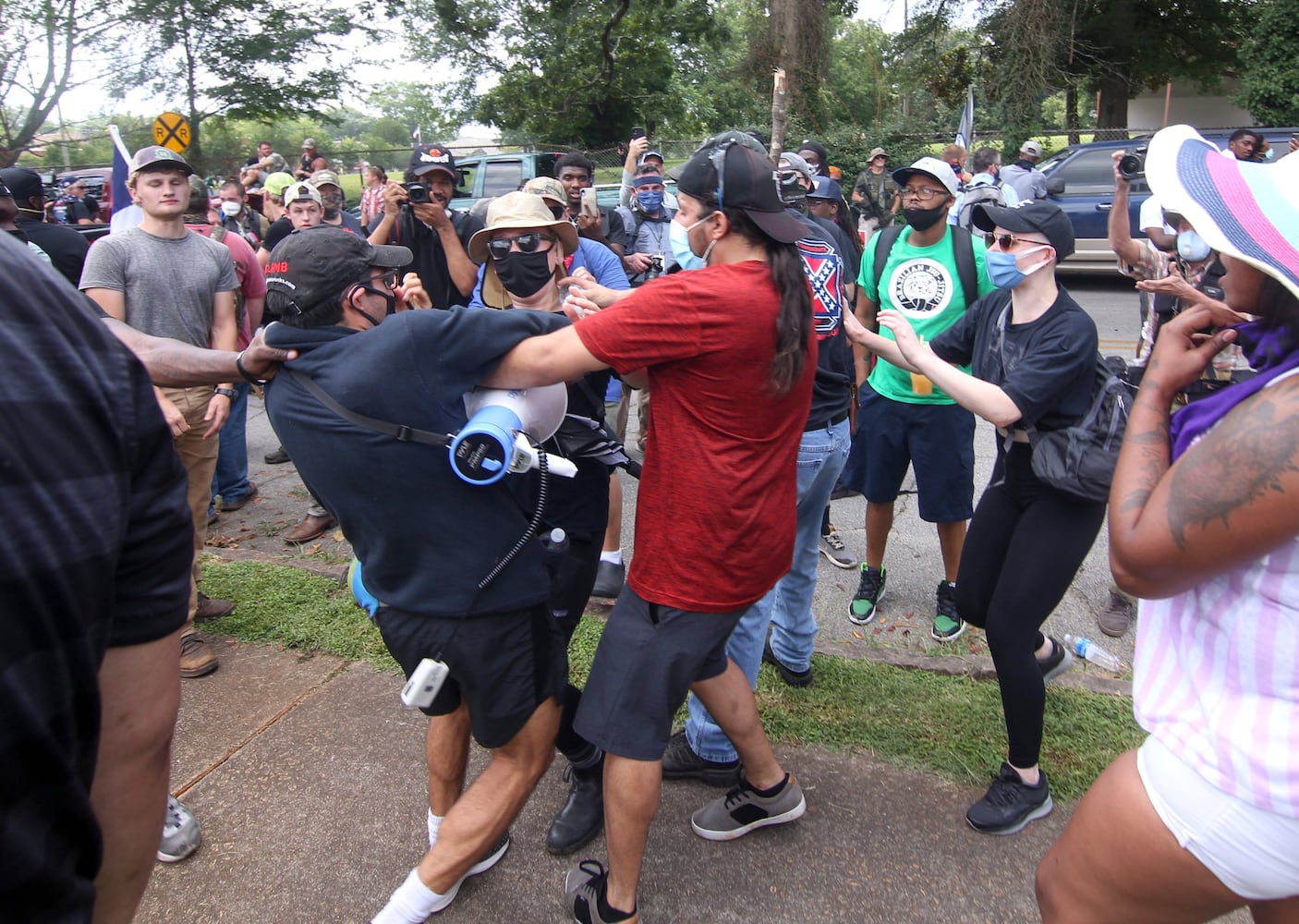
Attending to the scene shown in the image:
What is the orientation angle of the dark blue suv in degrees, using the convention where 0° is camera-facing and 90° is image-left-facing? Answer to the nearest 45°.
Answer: approximately 90°

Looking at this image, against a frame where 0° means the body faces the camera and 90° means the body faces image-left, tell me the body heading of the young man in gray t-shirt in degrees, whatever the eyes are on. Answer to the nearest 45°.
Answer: approximately 0°

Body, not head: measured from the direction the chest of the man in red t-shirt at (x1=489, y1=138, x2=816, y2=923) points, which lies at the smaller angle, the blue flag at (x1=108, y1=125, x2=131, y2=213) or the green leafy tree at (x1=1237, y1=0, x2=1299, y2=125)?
the blue flag

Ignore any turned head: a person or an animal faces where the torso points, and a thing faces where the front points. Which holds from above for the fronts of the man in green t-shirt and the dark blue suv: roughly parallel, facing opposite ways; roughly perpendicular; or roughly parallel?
roughly perpendicular

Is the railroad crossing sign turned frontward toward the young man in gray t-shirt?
yes

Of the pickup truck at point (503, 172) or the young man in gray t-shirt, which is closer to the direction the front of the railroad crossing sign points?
the young man in gray t-shirt

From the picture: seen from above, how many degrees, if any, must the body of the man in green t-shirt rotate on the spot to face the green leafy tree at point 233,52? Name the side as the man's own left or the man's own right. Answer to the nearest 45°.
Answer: approximately 135° to the man's own right

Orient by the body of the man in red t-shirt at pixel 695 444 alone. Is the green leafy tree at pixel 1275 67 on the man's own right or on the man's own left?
on the man's own right

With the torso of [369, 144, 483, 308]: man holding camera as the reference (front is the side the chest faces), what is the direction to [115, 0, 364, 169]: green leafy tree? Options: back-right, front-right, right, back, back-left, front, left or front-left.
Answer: back

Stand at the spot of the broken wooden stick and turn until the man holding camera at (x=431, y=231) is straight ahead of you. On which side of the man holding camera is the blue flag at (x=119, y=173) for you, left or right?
right

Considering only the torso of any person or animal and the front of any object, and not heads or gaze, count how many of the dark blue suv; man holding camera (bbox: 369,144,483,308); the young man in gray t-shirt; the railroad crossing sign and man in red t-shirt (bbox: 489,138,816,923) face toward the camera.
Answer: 3

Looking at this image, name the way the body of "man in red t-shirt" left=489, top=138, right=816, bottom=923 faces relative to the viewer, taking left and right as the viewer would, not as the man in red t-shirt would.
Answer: facing to the left of the viewer
